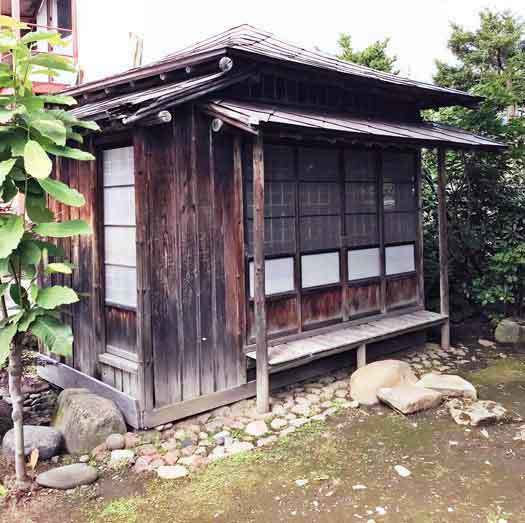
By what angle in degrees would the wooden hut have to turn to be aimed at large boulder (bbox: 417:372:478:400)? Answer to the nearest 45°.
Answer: approximately 45° to its left

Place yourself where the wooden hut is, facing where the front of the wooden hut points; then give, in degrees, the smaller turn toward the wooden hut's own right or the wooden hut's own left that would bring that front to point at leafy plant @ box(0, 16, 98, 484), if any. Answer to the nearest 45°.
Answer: approximately 90° to the wooden hut's own right

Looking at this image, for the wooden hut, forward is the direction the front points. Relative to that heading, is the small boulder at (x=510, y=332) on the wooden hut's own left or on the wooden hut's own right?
on the wooden hut's own left

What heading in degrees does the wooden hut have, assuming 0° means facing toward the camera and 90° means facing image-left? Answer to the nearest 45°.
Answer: approximately 315°

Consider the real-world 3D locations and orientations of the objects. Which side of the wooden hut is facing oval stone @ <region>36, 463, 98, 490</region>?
right
